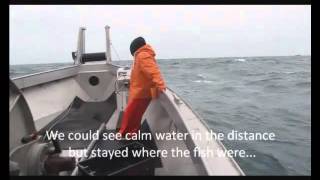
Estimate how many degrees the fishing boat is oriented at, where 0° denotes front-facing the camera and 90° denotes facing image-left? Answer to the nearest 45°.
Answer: approximately 180°
